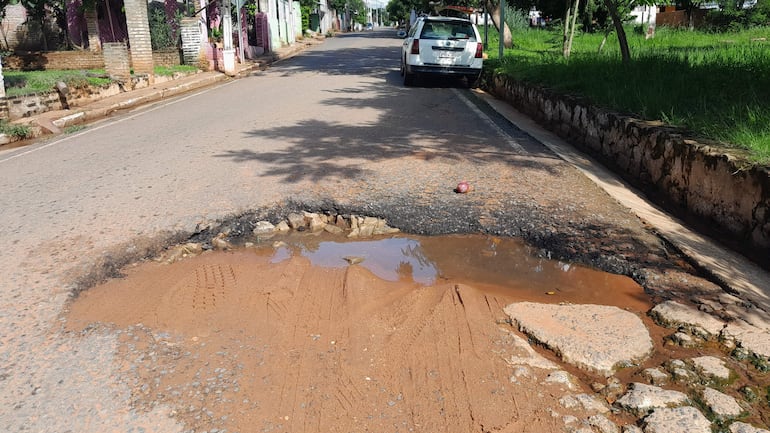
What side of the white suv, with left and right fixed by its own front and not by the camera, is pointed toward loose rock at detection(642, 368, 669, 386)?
back

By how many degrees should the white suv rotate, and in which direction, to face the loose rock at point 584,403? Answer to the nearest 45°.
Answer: approximately 180°

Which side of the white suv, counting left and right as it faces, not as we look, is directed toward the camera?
back

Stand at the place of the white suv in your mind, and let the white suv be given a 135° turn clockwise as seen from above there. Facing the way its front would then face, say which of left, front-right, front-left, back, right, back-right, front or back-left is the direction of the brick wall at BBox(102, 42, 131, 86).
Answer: back-right

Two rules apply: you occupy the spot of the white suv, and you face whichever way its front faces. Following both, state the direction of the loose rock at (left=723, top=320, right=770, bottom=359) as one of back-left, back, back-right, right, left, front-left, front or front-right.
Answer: back

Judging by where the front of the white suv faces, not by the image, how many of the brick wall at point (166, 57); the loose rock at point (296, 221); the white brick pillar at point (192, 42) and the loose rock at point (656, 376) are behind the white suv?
2

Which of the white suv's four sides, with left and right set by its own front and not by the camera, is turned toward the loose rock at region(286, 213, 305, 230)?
back

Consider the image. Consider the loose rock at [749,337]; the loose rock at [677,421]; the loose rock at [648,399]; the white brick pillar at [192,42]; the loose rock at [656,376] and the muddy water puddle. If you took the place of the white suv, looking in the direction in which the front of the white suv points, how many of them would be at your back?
5

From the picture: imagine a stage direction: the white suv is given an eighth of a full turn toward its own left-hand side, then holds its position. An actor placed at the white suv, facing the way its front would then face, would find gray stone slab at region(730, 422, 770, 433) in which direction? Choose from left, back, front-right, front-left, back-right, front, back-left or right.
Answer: back-left

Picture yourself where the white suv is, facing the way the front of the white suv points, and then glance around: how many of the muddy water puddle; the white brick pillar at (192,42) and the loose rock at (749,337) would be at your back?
2

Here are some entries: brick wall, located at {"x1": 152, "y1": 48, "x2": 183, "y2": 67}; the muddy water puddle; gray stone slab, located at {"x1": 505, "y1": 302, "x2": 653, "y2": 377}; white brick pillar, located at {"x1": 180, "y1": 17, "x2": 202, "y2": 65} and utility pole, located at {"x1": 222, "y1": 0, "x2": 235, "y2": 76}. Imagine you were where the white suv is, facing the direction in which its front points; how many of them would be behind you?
2

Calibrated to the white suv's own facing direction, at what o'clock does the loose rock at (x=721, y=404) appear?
The loose rock is roughly at 6 o'clock from the white suv.

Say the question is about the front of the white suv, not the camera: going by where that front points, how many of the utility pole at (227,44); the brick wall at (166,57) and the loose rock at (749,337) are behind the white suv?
1

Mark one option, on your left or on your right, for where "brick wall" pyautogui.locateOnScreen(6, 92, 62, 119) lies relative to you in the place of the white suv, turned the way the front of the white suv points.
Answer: on your left

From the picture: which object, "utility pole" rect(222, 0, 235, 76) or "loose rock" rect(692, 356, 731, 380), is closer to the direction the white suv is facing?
the utility pole

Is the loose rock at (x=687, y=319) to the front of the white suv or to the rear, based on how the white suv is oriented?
to the rear

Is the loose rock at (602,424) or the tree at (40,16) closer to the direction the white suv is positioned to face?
the tree

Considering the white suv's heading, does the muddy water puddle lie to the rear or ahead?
to the rear

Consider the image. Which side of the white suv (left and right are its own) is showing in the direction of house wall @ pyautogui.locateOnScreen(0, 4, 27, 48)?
left

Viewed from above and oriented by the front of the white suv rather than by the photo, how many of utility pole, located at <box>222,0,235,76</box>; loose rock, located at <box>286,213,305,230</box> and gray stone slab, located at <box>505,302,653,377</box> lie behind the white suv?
2
